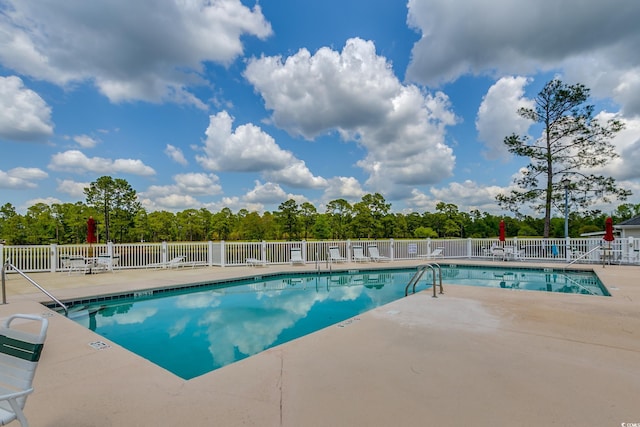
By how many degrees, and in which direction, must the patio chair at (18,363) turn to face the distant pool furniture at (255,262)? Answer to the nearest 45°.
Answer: approximately 180°

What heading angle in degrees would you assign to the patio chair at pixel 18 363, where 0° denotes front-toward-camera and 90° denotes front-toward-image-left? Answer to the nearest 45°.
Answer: approximately 45°

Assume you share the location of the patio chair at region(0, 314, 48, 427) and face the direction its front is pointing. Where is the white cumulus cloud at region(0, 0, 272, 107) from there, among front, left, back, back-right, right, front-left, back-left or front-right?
back-right

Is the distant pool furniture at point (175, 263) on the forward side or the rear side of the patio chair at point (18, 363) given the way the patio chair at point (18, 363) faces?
on the rear side

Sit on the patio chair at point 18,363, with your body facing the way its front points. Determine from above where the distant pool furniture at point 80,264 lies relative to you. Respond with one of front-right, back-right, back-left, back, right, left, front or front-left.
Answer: back-right

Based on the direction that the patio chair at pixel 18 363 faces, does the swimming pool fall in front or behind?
behind

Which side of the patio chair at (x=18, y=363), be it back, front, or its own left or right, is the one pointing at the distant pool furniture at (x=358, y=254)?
back

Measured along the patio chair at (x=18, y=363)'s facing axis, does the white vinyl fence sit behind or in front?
behind
